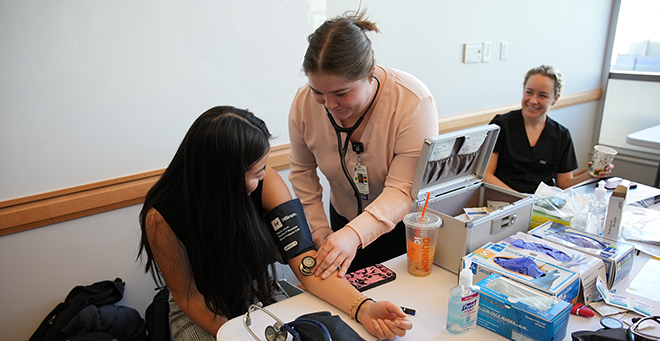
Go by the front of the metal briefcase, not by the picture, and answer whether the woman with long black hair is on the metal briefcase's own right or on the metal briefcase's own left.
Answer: on the metal briefcase's own right

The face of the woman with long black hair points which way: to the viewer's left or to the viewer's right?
to the viewer's right

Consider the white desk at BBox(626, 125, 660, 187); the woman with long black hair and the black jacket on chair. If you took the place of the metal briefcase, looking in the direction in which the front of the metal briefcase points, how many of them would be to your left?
1

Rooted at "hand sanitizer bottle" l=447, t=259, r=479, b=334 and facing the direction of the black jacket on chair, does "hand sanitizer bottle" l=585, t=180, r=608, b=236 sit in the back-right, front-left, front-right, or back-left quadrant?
back-right
